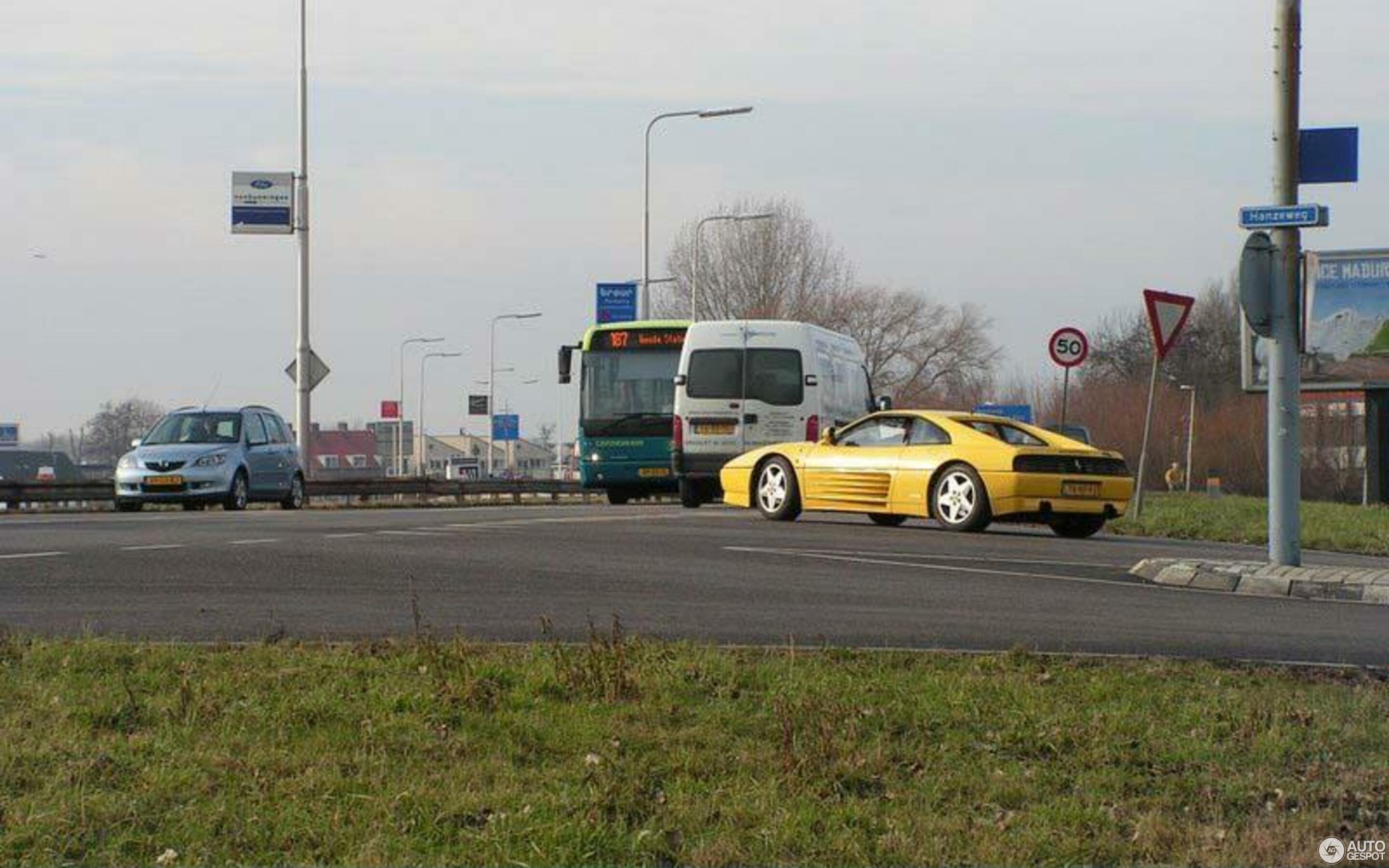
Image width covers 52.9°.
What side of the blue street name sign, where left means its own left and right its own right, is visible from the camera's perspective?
front

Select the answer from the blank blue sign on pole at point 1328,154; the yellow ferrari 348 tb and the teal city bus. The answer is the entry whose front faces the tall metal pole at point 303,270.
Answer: the yellow ferrari 348 tb

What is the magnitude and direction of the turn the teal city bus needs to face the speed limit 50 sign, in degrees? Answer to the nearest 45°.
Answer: approximately 90° to its left

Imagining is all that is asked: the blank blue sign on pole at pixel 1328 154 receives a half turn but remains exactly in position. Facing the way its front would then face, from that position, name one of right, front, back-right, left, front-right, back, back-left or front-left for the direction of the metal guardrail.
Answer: front-left

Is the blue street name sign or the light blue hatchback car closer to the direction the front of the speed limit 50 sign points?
the blue street name sign

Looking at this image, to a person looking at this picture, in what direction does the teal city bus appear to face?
facing the viewer

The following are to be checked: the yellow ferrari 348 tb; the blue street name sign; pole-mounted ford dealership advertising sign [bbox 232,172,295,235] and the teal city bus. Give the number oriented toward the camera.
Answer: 3

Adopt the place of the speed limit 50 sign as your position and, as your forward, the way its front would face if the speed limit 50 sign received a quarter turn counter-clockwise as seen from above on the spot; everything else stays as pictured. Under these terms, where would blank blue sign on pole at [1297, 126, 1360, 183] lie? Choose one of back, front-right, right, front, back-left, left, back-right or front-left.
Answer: right

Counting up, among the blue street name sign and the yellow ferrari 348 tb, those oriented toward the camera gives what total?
1
